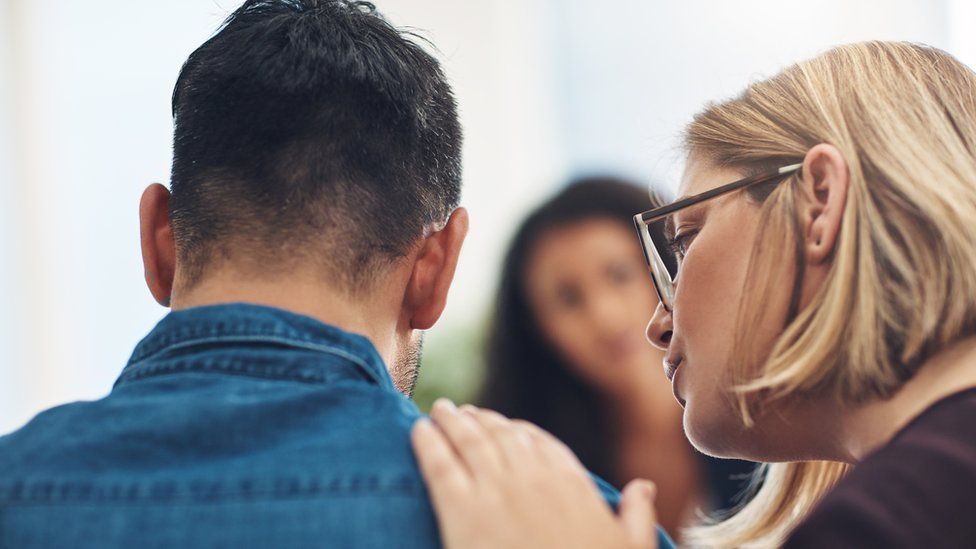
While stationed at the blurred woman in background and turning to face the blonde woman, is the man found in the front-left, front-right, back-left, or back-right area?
front-right

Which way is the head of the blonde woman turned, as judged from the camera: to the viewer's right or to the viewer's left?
to the viewer's left

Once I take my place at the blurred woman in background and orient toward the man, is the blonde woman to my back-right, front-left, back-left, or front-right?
front-left

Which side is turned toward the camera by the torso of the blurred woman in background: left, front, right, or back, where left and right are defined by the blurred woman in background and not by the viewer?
front

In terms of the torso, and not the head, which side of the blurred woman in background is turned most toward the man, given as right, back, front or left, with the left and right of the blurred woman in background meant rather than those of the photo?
front

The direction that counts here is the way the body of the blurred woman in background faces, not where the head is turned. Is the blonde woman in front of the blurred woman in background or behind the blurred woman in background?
in front

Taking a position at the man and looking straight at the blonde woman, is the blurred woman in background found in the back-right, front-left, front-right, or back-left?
front-left
